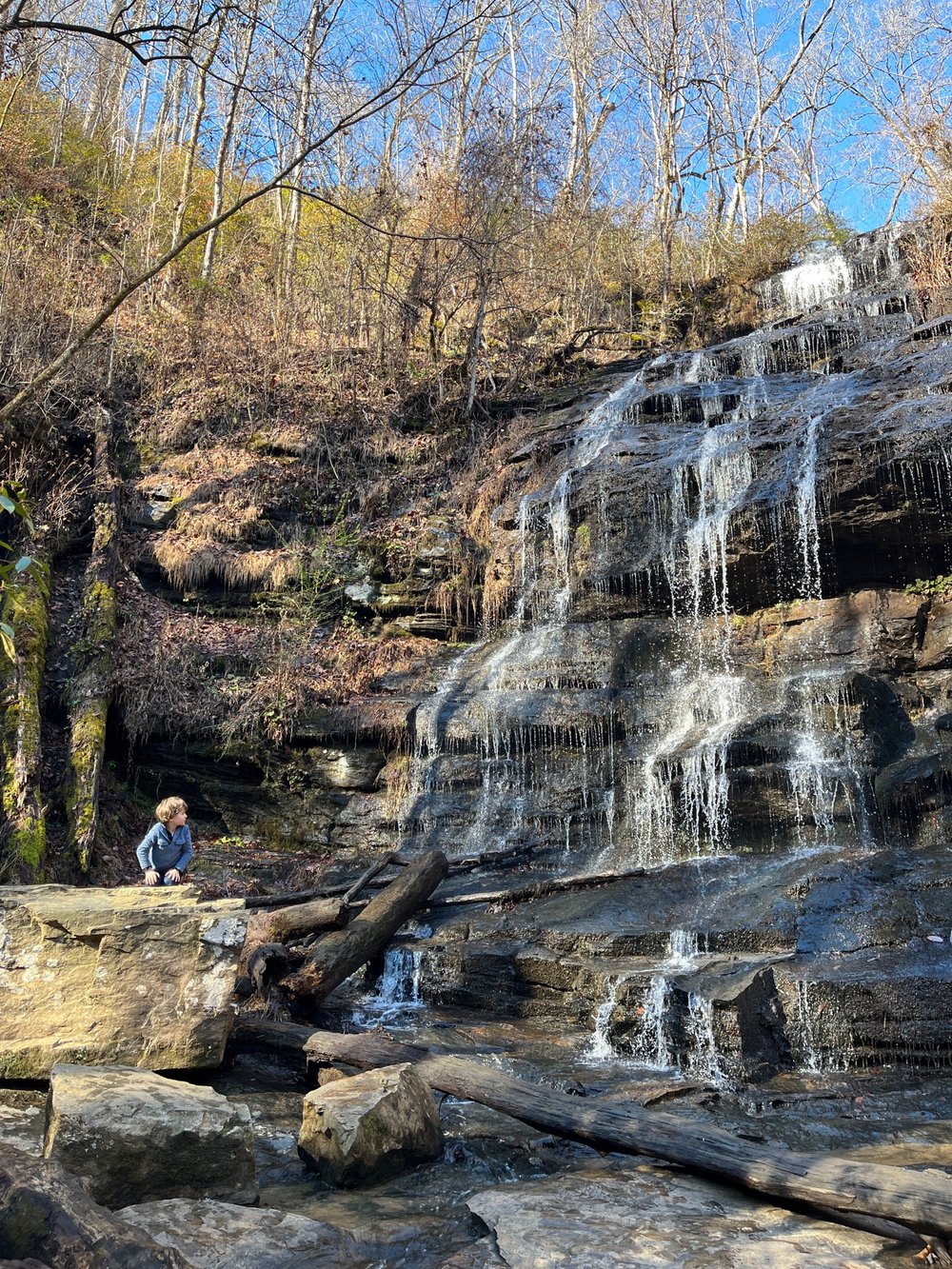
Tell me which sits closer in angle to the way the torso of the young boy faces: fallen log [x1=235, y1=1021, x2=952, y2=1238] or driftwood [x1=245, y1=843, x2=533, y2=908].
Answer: the fallen log

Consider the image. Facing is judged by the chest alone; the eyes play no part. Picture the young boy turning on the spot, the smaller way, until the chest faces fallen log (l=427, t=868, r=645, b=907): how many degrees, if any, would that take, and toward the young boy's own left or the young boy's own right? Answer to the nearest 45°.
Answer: approximately 90° to the young boy's own left

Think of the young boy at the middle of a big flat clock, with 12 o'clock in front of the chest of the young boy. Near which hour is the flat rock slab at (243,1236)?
The flat rock slab is roughly at 12 o'clock from the young boy.

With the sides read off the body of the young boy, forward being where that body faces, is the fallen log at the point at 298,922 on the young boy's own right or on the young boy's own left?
on the young boy's own left

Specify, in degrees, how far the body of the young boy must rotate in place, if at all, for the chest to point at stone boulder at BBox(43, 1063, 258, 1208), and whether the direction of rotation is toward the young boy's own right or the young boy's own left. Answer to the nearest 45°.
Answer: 0° — they already face it

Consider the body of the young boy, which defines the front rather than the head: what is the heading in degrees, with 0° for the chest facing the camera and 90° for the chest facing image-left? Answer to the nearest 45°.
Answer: approximately 0°

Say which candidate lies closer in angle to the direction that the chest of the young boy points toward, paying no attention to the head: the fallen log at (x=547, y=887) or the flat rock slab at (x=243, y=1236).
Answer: the flat rock slab
